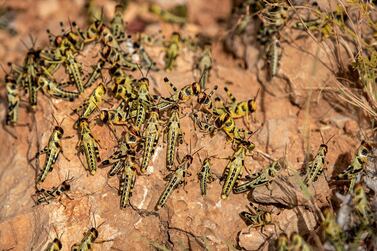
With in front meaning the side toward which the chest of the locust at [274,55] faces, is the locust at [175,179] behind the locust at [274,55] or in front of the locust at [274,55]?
behind

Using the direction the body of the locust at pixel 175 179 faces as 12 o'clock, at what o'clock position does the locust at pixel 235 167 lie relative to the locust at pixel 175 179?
the locust at pixel 235 167 is roughly at 1 o'clock from the locust at pixel 175 179.

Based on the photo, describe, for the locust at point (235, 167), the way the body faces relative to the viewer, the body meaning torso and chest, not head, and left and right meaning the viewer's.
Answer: facing away from the viewer and to the right of the viewer

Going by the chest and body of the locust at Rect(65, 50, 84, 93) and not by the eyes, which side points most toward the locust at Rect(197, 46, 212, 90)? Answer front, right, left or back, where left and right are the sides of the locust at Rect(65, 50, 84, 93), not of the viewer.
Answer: right

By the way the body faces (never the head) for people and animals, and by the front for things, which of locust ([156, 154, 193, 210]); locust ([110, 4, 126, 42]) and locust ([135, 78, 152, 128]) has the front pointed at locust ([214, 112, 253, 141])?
locust ([156, 154, 193, 210])

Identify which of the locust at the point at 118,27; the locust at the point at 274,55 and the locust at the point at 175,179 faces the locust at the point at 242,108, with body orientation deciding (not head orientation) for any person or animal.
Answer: the locust at the point at 175,179

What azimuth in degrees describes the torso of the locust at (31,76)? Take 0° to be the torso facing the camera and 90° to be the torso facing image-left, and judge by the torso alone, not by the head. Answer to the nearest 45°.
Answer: approximately 180°

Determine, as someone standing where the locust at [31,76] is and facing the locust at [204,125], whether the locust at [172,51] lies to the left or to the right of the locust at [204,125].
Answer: left

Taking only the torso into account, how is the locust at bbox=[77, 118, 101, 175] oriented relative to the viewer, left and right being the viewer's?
facing away from the viewer

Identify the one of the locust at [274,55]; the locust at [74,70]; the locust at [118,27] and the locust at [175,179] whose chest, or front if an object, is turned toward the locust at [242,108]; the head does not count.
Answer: the locust at [175,179]

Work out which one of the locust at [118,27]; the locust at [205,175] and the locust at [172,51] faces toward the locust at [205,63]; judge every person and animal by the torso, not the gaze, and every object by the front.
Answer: the locust at [205,175]

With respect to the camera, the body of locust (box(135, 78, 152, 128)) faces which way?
away from the camera

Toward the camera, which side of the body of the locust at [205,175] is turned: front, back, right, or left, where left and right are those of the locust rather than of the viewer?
back

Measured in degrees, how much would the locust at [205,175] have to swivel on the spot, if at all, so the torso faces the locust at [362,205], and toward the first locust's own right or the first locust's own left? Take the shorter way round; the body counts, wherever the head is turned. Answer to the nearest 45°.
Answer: approximately 135° to the first locust's own right

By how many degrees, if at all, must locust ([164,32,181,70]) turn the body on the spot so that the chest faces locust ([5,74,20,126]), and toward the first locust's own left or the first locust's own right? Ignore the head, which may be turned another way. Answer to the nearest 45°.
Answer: approximately 90° to the first locust's own left

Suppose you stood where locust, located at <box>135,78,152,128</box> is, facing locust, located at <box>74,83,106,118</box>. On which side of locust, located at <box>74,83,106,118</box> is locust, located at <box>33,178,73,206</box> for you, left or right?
left

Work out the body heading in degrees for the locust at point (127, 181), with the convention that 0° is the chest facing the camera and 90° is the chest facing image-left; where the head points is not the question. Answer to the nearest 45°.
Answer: approximately 180°

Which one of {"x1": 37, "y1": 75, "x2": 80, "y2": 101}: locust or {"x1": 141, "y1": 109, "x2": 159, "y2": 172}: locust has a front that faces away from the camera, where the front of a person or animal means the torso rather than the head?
{"x1": 141, "y1": 109, "x2": 159, "y2": 172}: locust
